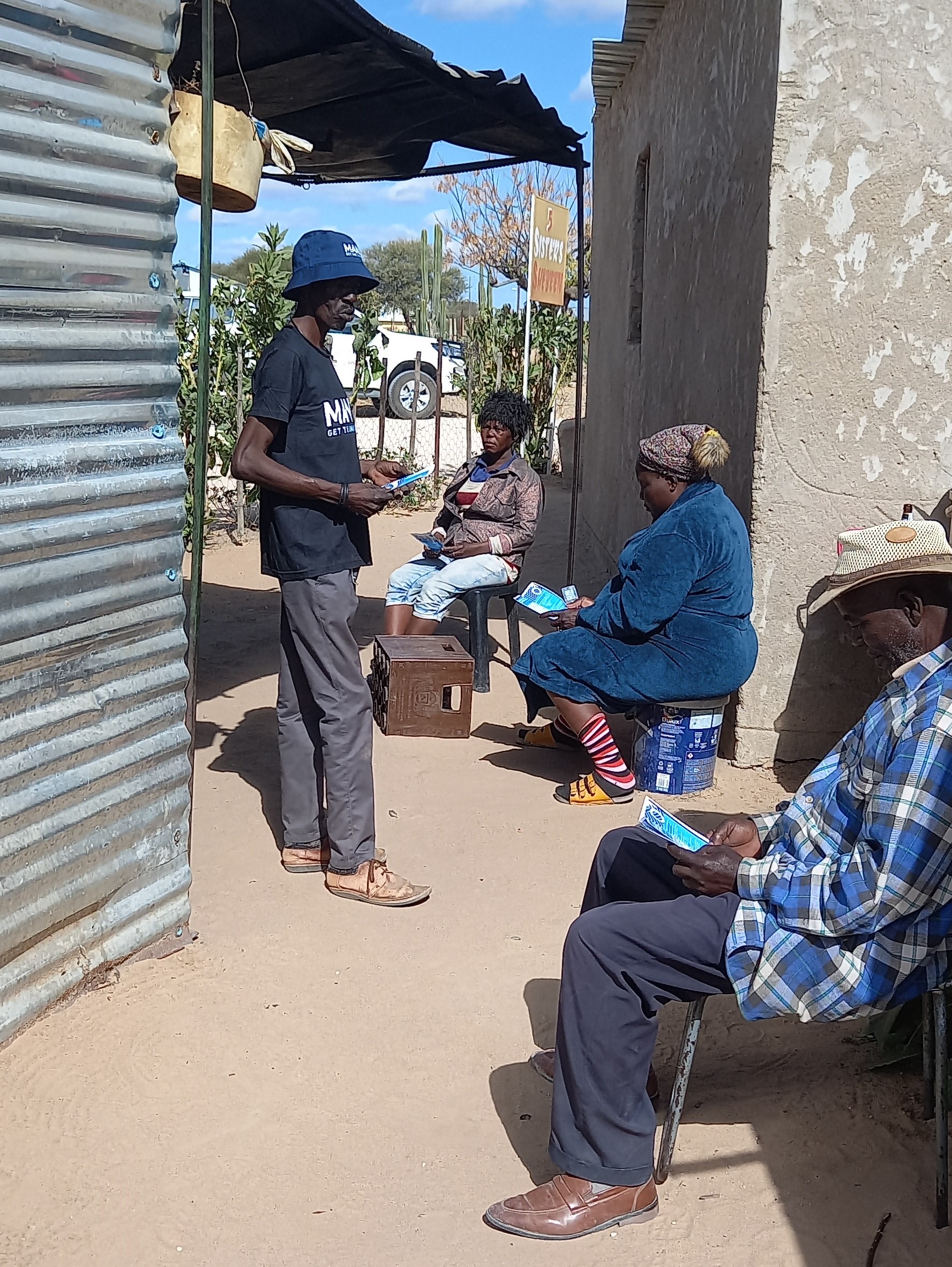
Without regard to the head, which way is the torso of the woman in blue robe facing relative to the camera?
to the viewer's left

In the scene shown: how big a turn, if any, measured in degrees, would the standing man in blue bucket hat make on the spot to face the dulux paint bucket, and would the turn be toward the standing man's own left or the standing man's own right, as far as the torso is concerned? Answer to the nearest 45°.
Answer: approximately 90° to the standing man's own left

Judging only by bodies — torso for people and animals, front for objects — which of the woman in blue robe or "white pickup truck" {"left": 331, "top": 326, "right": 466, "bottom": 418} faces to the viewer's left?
the woman in blue robe

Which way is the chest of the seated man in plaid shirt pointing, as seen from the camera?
to the viewer's left

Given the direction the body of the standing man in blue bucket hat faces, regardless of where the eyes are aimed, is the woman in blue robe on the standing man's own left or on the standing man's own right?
on the standing man's own left

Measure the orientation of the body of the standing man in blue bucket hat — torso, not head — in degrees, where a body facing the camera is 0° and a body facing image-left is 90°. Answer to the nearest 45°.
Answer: approximately 315°

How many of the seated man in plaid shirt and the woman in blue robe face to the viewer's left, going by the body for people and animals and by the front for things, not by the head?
2

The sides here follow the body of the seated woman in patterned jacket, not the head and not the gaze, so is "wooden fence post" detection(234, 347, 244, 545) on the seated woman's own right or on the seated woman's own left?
on the seated woman's own right

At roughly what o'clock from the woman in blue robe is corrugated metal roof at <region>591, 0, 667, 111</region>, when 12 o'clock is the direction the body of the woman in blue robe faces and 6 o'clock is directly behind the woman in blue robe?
The corrugated metal roof is roughly at 3 o'clock from the woman in blue robe.

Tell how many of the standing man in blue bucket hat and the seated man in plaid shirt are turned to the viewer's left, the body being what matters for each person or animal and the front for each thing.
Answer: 1

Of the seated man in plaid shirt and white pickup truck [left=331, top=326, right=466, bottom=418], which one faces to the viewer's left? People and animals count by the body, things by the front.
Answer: the seated man in plaid shirt

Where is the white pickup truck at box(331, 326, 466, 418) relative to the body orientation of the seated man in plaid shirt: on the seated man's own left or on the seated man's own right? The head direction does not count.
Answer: on the seated man's own right
